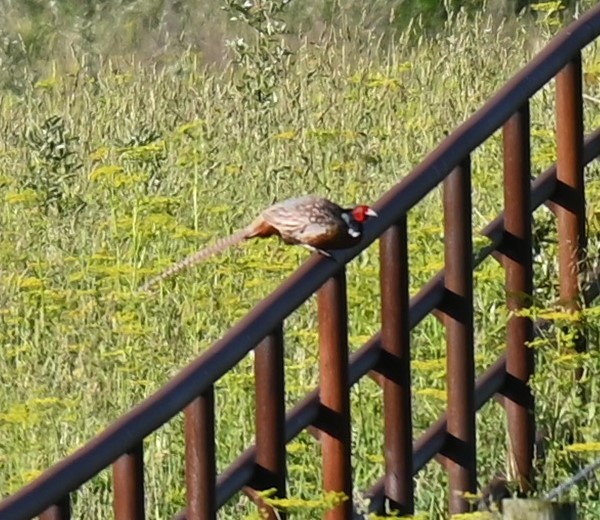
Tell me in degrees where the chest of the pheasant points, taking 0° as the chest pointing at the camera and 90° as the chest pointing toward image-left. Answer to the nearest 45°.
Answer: approximately 270°
